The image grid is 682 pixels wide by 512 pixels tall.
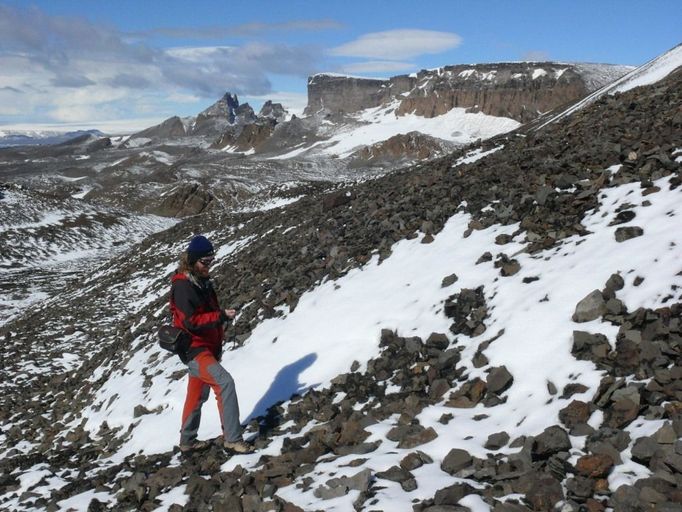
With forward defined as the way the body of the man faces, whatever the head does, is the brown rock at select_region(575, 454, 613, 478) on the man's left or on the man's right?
on the man's right

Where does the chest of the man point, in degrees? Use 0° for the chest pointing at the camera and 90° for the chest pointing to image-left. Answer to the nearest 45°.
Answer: approximately 270°

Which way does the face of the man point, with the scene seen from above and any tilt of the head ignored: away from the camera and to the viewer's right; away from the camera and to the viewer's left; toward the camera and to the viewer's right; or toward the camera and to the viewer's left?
toward the camera and to the viewer's right

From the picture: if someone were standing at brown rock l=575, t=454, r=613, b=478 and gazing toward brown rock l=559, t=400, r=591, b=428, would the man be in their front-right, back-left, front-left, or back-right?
front-left

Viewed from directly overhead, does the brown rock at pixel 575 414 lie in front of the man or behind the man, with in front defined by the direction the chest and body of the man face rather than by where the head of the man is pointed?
in front
